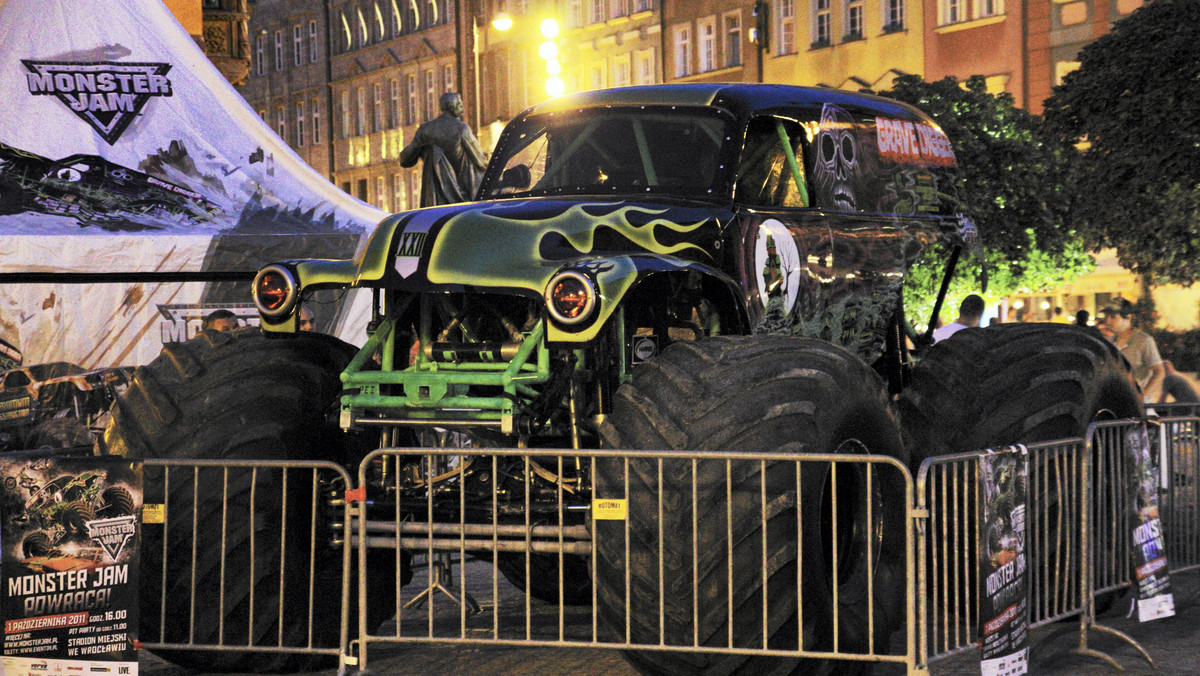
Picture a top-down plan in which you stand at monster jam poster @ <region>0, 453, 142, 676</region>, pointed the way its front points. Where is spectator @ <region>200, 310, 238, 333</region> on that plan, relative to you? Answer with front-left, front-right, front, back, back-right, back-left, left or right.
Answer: back

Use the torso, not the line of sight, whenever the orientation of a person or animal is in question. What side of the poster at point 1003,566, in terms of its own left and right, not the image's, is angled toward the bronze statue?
back

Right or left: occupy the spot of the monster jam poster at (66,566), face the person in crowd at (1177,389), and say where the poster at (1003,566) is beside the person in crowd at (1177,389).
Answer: right

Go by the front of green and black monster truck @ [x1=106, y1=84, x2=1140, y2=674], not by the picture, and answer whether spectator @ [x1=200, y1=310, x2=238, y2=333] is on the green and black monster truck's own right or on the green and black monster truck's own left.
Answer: on the green and black monster truck's own right

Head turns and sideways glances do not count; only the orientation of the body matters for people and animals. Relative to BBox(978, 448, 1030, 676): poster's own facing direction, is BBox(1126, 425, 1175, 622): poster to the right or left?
on its left

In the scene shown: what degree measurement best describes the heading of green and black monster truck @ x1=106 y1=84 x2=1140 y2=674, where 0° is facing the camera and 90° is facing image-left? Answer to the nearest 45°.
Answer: approximately 45°

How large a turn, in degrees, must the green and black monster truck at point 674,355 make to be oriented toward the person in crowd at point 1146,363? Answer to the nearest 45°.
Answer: approximately 180°

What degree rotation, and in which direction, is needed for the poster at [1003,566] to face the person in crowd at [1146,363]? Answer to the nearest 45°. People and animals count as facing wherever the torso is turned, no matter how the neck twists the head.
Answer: approximately 135° to its left

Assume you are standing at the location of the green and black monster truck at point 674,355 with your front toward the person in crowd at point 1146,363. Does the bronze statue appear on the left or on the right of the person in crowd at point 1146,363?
left

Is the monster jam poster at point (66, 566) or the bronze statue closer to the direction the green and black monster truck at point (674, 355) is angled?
the monster jam poster
